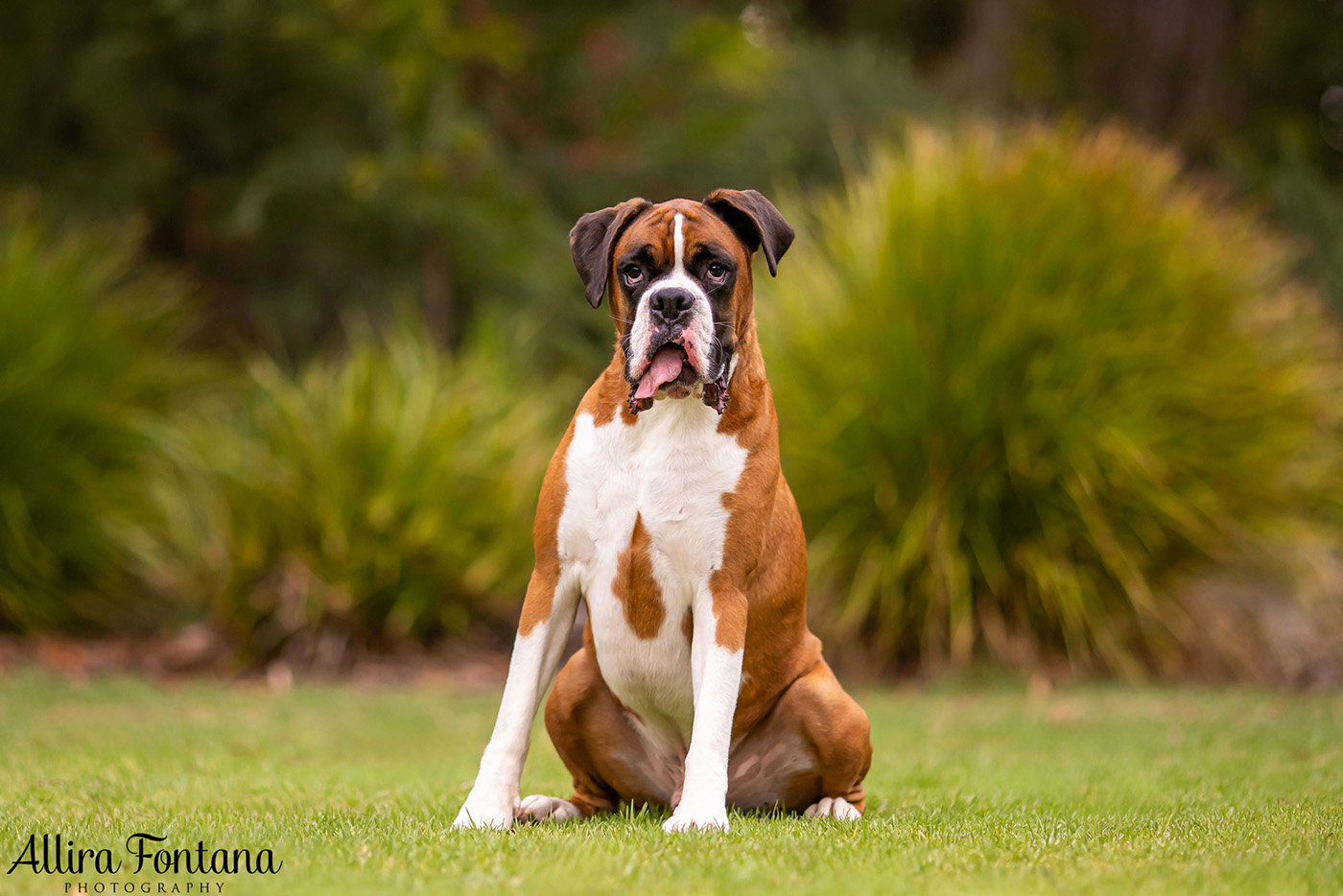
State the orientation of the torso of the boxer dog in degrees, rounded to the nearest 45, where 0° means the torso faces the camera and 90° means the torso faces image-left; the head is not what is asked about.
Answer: approximately 0°

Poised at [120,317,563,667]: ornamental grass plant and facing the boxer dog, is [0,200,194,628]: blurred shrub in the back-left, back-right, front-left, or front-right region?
back-right

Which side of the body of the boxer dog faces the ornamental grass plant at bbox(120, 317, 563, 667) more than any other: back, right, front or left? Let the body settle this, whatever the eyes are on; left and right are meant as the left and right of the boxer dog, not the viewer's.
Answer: back

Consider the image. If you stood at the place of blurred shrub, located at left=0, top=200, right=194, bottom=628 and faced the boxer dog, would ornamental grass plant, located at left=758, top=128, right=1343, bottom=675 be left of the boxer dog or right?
left

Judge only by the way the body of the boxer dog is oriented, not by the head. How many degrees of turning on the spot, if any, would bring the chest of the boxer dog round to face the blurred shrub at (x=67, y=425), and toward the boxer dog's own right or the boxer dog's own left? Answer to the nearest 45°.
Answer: approximately 135° to the boxer dog's own right
